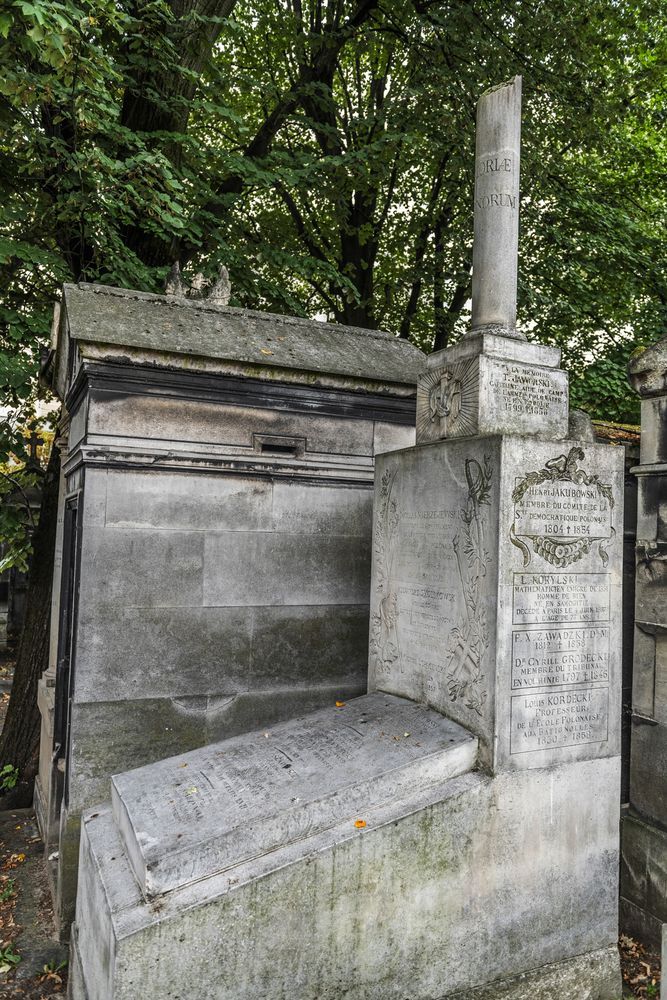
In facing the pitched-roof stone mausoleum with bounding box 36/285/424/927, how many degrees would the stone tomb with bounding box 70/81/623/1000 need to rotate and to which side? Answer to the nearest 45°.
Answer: approximately 90° to its right

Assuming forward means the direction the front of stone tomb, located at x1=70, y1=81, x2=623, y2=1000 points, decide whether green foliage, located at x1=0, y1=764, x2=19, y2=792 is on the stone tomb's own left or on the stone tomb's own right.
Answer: on the stone tomb's own right
